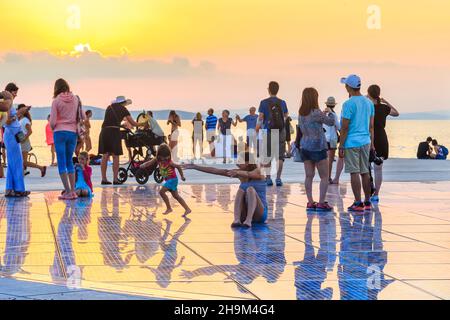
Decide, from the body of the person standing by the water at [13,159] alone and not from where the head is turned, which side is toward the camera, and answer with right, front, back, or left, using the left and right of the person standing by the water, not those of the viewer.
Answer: right

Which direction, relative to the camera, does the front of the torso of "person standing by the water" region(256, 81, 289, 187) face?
away from the camera

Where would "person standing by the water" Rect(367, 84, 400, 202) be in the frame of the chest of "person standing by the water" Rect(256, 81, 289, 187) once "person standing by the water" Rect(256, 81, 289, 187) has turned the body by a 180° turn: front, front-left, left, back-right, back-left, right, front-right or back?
front-left

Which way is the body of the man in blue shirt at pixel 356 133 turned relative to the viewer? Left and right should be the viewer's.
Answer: facing away from the viewer and to the left of the viewer

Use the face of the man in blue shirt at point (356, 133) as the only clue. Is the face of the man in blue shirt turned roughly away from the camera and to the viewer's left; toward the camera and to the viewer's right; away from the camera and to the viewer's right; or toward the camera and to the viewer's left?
away from the camera and to the viewer's left

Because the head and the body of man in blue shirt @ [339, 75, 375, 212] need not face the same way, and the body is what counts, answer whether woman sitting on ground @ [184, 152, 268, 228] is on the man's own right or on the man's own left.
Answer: on the man's own left

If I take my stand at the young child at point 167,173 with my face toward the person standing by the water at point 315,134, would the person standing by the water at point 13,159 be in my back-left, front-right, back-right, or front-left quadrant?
back-left

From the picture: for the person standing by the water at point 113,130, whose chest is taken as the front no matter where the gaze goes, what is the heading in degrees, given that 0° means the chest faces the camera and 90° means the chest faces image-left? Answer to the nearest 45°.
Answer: approximately 225°

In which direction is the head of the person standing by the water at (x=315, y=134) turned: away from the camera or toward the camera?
away from the camera

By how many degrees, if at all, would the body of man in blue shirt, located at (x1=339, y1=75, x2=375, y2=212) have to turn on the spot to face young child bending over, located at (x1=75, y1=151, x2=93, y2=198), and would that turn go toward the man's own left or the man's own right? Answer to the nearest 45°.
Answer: approximately 45° to the man's own left
